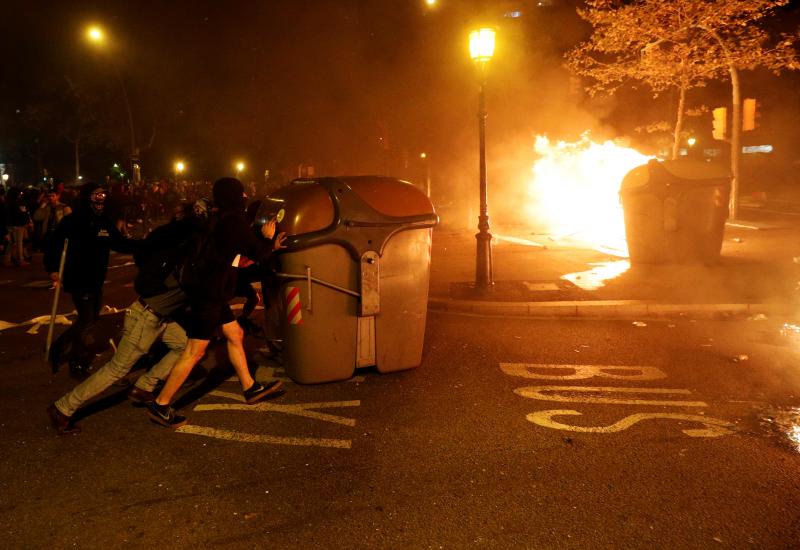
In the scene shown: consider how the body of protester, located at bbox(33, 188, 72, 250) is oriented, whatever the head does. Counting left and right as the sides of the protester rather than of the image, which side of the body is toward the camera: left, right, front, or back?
front

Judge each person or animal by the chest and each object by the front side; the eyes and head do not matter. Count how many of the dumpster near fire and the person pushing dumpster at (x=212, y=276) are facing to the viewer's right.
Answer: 1

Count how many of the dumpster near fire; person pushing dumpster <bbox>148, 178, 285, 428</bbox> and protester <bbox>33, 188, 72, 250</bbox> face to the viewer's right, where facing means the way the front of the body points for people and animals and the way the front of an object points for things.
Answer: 1

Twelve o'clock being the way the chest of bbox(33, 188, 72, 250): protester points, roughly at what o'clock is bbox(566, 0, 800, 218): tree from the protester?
The tree is roughly at 9 o'clock from the protester.

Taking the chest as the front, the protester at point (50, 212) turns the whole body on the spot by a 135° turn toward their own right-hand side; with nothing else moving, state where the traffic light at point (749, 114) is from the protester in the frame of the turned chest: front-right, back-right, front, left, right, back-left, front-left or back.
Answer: back-right

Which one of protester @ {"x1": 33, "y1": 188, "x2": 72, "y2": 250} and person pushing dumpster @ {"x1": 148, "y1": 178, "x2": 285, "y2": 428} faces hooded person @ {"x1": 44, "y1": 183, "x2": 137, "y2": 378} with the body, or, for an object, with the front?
the protester

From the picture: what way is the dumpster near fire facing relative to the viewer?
toward the camera

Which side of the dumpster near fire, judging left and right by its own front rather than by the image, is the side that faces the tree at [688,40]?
back

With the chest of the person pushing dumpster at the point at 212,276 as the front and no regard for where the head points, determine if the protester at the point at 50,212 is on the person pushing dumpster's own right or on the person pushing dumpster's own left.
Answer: on the person pushing dumpster's own left

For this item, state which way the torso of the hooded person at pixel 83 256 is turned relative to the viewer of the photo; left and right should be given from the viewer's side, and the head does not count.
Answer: facing the viewer and to the right of the viewer

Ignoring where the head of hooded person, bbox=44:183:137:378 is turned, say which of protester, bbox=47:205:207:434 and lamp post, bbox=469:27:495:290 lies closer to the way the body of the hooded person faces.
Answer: the protester

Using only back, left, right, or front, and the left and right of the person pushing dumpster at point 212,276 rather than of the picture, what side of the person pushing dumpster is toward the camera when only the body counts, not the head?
right
